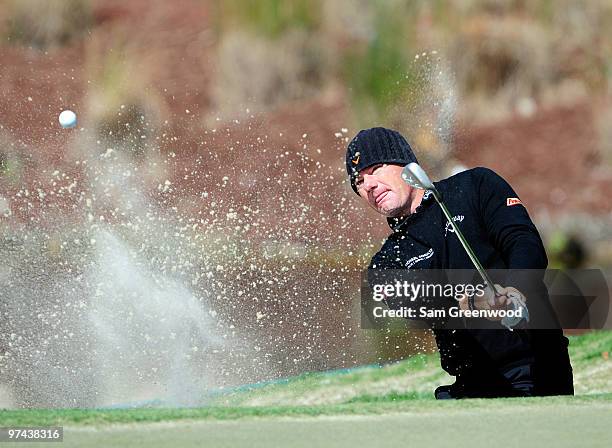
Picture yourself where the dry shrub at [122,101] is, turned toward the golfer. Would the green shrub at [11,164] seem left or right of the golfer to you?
right

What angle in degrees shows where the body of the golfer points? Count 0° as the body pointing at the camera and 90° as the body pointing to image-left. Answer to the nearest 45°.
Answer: approximately 45°

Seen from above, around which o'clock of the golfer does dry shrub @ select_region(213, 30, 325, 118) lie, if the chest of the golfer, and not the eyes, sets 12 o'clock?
The dry shrub is roughly at 4 o'clock from the golfer.

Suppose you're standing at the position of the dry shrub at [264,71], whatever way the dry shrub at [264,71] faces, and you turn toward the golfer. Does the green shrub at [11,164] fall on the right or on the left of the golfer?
right

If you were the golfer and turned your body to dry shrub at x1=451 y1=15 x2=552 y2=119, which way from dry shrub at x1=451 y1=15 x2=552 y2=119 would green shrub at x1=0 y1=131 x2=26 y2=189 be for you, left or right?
left

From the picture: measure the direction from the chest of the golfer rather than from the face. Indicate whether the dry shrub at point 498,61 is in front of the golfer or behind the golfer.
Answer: behind

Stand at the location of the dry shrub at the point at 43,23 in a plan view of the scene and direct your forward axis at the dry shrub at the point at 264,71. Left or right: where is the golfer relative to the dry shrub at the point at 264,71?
right

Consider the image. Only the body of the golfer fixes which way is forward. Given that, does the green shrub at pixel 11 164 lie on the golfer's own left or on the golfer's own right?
on the golfer's own right

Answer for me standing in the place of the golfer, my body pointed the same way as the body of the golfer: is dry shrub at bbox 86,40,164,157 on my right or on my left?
on my right
